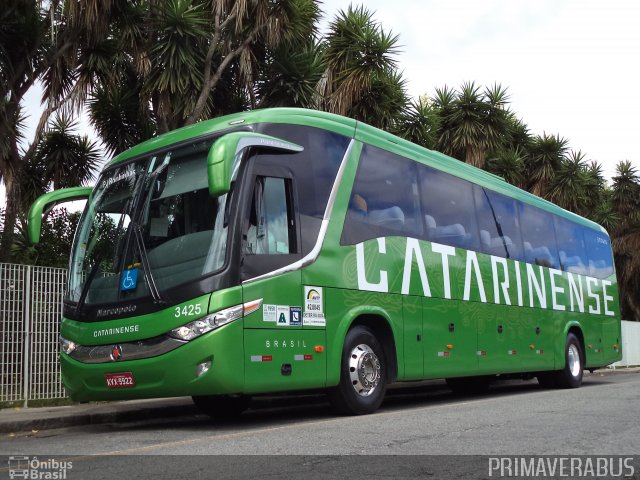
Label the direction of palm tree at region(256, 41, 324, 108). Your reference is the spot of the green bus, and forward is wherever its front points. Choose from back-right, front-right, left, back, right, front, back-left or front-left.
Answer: back-right

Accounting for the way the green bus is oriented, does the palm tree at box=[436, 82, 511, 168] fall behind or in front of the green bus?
behind

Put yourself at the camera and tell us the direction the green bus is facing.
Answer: facing the viewer and to the left of the viewer

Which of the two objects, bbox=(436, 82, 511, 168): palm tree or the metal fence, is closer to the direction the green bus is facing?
the metal fence

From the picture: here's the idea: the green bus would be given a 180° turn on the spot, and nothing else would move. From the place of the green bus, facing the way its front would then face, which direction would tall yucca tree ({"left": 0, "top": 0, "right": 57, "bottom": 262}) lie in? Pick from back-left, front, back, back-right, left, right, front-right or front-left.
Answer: left

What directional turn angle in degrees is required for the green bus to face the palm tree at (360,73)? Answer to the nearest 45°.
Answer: approximately 135° to its right

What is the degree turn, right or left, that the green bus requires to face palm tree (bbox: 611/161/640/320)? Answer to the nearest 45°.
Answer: approximately 180°

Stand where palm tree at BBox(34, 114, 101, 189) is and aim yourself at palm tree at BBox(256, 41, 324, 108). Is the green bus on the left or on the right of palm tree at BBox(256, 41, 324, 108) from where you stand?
right

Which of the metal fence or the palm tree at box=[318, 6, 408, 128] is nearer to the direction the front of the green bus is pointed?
the metal fence
